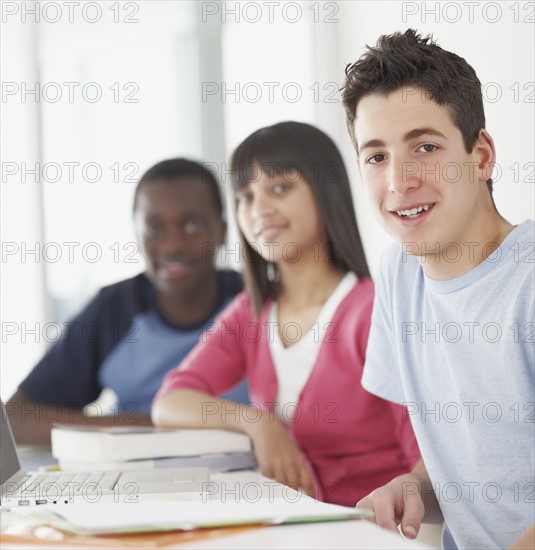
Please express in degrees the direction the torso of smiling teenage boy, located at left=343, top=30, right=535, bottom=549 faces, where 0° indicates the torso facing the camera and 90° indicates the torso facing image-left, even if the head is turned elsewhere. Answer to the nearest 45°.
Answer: approximately 45°

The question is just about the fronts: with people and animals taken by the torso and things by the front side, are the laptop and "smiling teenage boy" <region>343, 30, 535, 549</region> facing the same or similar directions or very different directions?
very different directions

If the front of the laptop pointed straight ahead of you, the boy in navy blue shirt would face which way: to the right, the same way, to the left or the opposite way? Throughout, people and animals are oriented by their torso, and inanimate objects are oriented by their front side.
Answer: to the right

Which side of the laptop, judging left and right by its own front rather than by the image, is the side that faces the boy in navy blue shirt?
left

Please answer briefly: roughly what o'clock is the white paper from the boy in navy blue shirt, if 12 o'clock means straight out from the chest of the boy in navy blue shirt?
The white paper is roughly at 12 o'clock from the boy in navy blue shirt.

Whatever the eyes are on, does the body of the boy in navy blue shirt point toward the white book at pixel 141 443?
yes

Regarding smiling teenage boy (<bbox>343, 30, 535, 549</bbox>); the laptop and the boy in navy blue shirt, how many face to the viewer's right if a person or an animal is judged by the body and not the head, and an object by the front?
1

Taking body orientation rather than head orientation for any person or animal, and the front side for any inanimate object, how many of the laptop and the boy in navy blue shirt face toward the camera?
1

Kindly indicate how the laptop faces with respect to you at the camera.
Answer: facing to the right of the viewer
